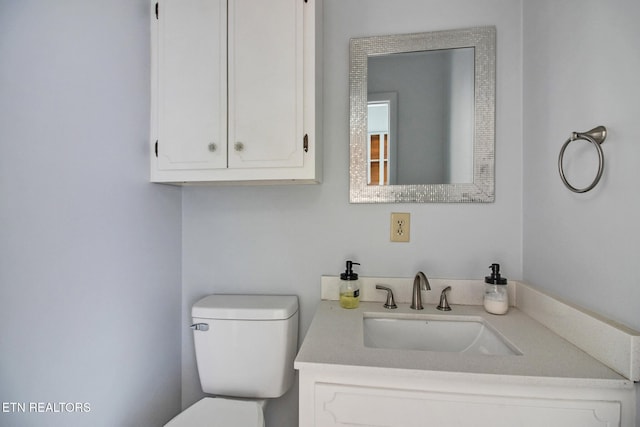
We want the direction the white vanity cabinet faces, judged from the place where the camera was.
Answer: facing the viewer

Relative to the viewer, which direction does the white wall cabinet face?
toward the camera

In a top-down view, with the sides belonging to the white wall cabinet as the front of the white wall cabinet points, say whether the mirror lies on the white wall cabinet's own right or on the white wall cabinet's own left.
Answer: on the white wall cabinet's own left

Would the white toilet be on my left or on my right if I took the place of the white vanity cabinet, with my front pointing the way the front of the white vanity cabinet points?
on my right

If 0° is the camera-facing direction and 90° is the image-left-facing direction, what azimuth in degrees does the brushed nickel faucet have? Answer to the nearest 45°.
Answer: approximately 315°

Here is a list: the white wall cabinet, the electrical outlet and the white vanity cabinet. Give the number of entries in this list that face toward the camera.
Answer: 3
